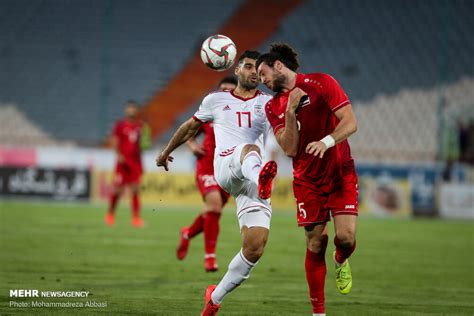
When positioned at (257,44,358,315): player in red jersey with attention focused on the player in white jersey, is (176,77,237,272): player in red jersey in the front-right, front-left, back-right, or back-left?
front-right

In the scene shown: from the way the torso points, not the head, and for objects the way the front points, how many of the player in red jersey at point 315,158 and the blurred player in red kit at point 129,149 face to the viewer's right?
0

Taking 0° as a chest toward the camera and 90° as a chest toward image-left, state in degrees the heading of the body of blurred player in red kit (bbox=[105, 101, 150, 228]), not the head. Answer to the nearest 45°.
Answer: approximately 0°

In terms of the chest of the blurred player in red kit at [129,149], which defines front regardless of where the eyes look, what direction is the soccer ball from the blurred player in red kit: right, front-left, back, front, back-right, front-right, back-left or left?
front

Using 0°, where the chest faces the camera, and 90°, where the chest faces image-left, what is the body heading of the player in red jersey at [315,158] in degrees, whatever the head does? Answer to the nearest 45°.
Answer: approximately 45°

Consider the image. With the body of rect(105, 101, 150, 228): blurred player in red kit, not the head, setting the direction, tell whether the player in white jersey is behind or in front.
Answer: in front

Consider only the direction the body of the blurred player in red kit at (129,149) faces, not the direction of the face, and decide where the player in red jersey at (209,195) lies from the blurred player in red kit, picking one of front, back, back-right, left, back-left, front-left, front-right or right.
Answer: front

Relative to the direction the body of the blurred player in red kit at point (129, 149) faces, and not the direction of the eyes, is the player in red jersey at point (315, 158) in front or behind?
in front
